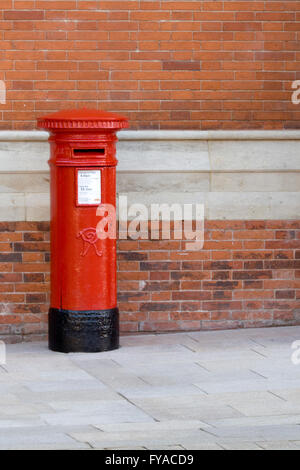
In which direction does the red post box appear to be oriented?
toward the camera
